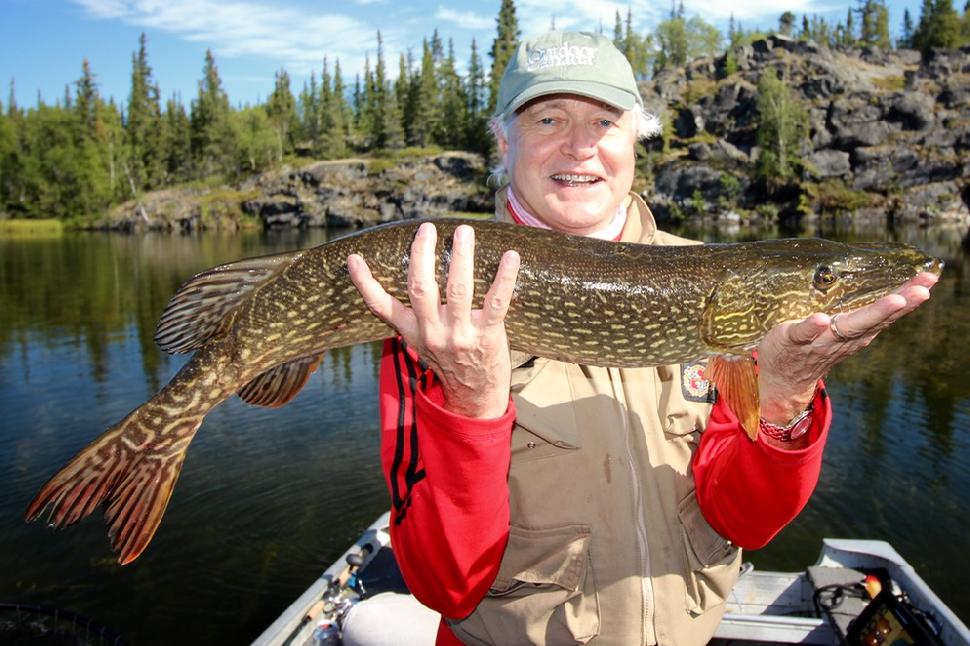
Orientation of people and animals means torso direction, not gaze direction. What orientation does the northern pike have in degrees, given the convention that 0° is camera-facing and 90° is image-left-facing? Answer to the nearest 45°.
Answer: approximately 270°
